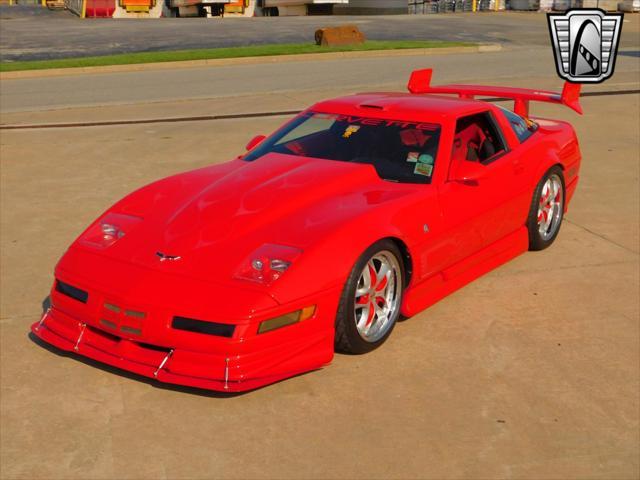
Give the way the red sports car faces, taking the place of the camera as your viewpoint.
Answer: facing the viewer and to the left of the viewer
